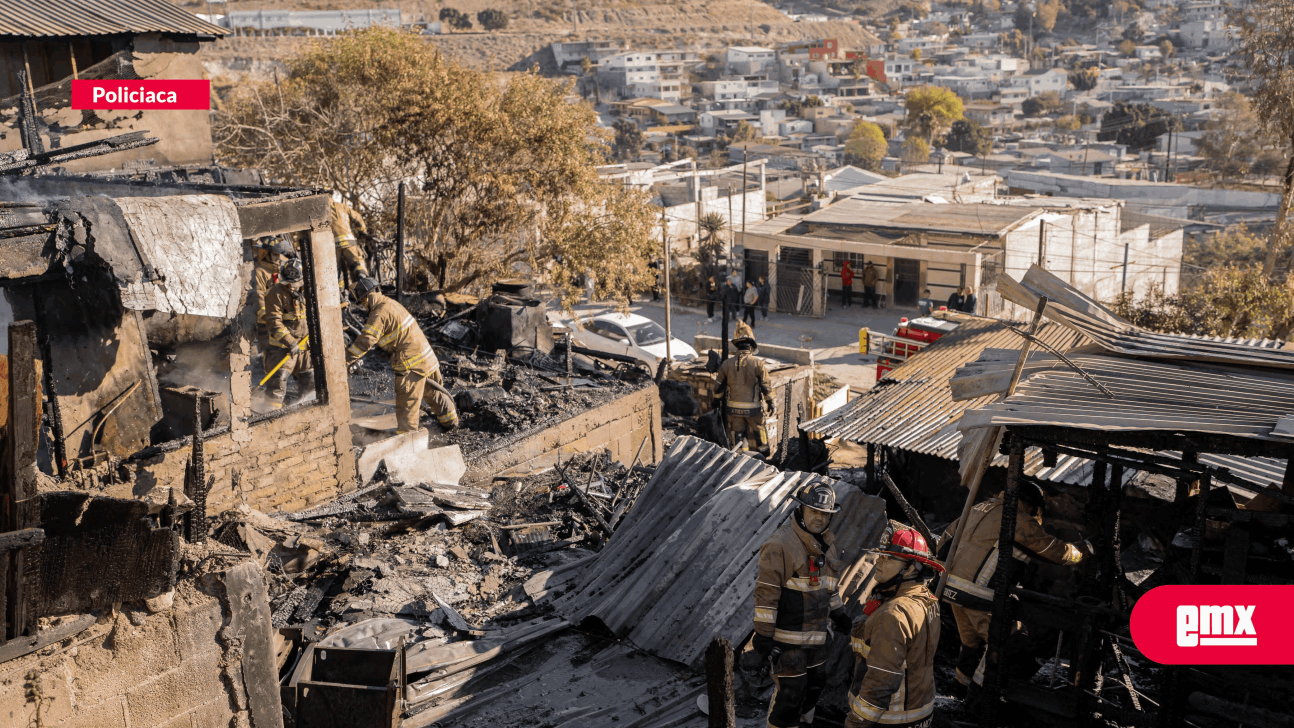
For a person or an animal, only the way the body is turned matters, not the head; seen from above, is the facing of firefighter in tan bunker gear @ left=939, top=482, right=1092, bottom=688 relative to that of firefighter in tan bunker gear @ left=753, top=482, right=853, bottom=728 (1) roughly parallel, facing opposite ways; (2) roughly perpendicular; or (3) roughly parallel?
roughly perpendicular

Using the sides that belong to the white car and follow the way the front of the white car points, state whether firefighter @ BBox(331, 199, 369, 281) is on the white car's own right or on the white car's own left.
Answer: on the white car's own right

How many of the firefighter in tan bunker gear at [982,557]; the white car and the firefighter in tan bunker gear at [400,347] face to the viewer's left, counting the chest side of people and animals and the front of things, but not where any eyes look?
1

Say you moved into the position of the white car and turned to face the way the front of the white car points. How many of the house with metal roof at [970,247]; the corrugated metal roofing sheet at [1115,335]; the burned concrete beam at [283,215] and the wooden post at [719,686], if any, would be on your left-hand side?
1

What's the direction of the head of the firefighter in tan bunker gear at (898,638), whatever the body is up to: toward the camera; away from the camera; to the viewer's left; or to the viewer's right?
to the viewer's left

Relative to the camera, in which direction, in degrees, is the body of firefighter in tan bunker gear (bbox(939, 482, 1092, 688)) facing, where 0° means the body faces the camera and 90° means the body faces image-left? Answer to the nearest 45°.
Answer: approximately 225°

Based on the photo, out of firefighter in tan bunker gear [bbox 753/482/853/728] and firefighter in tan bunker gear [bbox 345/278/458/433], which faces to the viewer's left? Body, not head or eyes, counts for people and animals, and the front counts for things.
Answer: firefighter in tan bunker gear [bbox 345/278/458/433]

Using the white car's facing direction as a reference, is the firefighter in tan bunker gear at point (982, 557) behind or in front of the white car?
in front

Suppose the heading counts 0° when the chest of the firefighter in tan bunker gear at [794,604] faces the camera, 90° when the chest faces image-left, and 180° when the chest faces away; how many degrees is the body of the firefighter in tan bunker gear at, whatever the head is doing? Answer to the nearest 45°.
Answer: approximately 315°

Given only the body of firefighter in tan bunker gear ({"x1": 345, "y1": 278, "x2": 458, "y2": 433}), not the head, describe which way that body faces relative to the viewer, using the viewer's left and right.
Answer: facing to the left of the viewer

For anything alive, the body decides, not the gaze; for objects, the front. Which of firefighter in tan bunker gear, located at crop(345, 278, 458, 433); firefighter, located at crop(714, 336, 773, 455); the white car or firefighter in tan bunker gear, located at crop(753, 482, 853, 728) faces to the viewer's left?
firefighter in tan bunker gear, located at crop(345, 278, 458, 433)

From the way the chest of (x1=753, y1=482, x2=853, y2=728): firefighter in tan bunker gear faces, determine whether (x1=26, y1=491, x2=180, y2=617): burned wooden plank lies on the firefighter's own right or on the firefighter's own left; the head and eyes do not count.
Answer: on the firefighter's own right

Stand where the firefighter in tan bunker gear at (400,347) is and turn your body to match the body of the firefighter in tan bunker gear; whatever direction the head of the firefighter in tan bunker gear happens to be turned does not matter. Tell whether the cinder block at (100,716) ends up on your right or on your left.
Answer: on your left

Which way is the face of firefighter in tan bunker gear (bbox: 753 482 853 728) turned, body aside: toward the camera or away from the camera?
toward the camera
